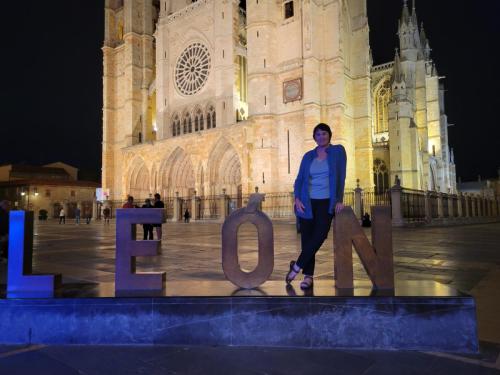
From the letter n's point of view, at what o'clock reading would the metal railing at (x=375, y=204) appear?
The metal railing is roughly at 6 o'clock from the letter n.

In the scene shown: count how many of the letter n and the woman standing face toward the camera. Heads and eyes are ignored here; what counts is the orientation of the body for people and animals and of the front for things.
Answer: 2

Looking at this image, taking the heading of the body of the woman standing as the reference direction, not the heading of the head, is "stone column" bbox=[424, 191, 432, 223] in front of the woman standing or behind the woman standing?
behind

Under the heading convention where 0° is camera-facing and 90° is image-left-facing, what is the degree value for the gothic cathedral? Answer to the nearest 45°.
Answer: approximately 45°

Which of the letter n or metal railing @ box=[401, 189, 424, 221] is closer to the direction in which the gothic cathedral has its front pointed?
the letter n

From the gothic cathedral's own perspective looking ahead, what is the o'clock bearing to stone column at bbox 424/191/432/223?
The stone column is roughly at 9 o'clock from the gothic cathedral.

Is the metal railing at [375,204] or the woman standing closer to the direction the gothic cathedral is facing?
the woman standing

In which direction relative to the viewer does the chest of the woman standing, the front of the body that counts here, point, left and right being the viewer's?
facing the viewer

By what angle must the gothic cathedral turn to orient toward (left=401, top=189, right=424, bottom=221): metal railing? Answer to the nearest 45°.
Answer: approximately 90° to its left

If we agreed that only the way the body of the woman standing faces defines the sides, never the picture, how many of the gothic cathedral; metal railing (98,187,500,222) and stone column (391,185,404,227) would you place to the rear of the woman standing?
3

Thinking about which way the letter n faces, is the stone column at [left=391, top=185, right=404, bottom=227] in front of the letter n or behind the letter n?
behind

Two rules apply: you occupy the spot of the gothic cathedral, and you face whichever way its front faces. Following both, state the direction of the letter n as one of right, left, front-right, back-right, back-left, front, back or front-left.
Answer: front-left

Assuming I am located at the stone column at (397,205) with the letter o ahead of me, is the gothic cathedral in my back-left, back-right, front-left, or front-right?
back-right
